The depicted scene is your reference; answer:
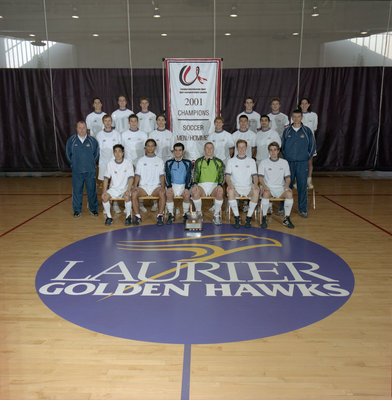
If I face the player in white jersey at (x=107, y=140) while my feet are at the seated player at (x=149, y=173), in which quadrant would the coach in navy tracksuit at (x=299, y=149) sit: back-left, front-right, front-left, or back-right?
back-right

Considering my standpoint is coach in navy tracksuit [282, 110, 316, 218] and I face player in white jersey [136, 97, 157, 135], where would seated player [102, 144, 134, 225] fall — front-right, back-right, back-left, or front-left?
front-left

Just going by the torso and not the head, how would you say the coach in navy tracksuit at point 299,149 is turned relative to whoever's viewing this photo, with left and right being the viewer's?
facing the viewer

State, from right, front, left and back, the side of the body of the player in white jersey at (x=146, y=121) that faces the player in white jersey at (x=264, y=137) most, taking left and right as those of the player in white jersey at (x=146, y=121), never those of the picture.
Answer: left

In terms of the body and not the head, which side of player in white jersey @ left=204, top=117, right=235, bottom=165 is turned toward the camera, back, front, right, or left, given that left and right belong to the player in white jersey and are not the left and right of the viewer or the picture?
front

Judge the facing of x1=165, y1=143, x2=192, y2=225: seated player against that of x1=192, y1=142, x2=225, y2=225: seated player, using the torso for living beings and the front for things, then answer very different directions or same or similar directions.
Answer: same or similar directions

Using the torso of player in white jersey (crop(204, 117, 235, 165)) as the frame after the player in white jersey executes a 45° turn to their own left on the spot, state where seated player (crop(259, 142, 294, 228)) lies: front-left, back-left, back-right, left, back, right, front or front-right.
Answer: front

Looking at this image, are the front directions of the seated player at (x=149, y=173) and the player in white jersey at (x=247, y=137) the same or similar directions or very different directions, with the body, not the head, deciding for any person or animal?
same or similar directions

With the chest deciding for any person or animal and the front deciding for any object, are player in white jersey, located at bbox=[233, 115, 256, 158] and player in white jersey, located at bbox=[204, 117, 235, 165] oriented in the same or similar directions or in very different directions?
same or similar directions

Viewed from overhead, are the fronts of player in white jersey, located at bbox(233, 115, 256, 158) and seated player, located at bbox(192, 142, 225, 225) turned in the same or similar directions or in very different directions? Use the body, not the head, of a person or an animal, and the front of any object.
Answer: same or similar directions

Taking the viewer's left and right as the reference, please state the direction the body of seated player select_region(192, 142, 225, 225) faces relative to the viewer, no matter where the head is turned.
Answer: facing the viewer

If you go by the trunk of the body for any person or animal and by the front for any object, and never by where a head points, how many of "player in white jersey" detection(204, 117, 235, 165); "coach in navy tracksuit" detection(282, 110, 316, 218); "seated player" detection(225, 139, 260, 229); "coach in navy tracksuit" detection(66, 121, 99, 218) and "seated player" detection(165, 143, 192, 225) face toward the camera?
5

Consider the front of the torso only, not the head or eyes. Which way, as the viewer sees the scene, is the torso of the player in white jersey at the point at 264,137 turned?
toward the camera

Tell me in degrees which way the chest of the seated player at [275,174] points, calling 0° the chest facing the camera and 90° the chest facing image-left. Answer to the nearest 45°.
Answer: approximately 0°

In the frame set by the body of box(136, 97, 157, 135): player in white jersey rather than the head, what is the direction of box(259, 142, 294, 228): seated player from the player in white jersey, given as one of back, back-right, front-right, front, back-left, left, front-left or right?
front-left

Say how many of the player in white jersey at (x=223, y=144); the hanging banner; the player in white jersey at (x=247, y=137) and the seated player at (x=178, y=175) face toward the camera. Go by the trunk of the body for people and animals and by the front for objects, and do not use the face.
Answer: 4

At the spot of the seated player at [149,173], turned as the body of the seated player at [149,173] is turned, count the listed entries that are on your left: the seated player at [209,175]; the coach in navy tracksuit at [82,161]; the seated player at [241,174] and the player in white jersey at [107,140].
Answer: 2
